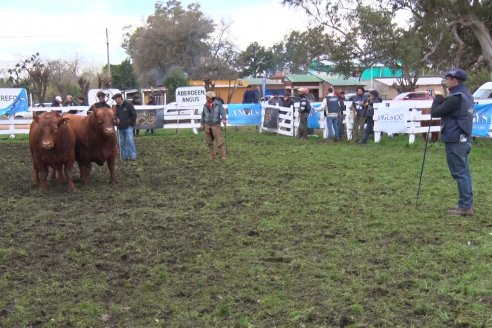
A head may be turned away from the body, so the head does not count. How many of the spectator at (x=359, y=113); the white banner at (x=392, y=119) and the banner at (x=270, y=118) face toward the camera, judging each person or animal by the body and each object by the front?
3

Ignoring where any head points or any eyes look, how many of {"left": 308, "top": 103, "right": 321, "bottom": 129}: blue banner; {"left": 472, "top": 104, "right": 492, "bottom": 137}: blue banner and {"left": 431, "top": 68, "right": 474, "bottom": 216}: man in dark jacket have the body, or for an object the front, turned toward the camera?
2

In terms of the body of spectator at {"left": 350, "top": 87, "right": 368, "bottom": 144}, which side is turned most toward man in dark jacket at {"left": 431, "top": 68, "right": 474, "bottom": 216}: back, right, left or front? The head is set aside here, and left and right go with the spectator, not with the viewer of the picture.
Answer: front

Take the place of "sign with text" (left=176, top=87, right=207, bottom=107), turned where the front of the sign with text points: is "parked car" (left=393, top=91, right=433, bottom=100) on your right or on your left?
on your left

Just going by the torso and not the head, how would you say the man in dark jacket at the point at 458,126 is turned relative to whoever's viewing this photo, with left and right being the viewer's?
facing to the left of the viewer

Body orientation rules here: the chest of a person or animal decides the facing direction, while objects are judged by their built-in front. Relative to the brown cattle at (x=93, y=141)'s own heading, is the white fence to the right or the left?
on its left

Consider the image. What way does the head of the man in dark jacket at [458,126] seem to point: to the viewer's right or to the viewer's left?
to the viewer's left

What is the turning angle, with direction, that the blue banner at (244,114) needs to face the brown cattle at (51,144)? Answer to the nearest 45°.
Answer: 0° — it already faces it
